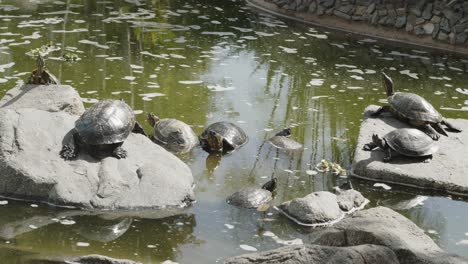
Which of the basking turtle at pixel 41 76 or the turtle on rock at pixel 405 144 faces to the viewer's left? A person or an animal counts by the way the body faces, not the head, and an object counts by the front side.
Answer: the turtle on rock

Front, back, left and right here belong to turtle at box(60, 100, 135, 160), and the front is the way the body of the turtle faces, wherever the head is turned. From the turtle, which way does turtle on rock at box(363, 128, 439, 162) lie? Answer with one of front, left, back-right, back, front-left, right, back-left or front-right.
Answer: back-left

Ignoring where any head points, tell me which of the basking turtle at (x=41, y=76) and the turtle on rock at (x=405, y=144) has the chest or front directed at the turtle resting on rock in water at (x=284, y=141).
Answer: the turtle on rock

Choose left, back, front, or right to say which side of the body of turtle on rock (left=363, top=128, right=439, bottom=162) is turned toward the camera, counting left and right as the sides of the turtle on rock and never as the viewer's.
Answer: left

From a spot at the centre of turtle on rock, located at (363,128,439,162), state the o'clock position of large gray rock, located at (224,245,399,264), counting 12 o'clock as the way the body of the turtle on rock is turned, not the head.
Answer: The large gray rock is roughly at 9 o'clock from the turtle on rock.

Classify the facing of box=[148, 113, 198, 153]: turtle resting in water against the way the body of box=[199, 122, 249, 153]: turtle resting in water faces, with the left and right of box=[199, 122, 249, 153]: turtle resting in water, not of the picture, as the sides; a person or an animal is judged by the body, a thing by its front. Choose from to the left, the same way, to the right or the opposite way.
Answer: to the right

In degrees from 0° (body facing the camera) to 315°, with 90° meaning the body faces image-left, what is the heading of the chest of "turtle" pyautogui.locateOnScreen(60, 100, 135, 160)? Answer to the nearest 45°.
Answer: approximately 45°

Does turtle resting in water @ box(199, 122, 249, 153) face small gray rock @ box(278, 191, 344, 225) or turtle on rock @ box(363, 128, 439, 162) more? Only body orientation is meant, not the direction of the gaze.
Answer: the small gray rock

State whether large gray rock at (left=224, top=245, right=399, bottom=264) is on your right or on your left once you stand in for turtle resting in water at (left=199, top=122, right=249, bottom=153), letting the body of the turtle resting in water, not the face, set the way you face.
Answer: on your left

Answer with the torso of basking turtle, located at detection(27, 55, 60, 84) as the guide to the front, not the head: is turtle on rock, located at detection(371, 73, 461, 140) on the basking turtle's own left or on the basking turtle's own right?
on the basking turtle's own right

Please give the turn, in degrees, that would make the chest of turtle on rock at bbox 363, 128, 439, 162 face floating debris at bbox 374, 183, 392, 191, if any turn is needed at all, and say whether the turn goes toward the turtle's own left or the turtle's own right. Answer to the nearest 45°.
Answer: approximately 90° to the turtle's own left
